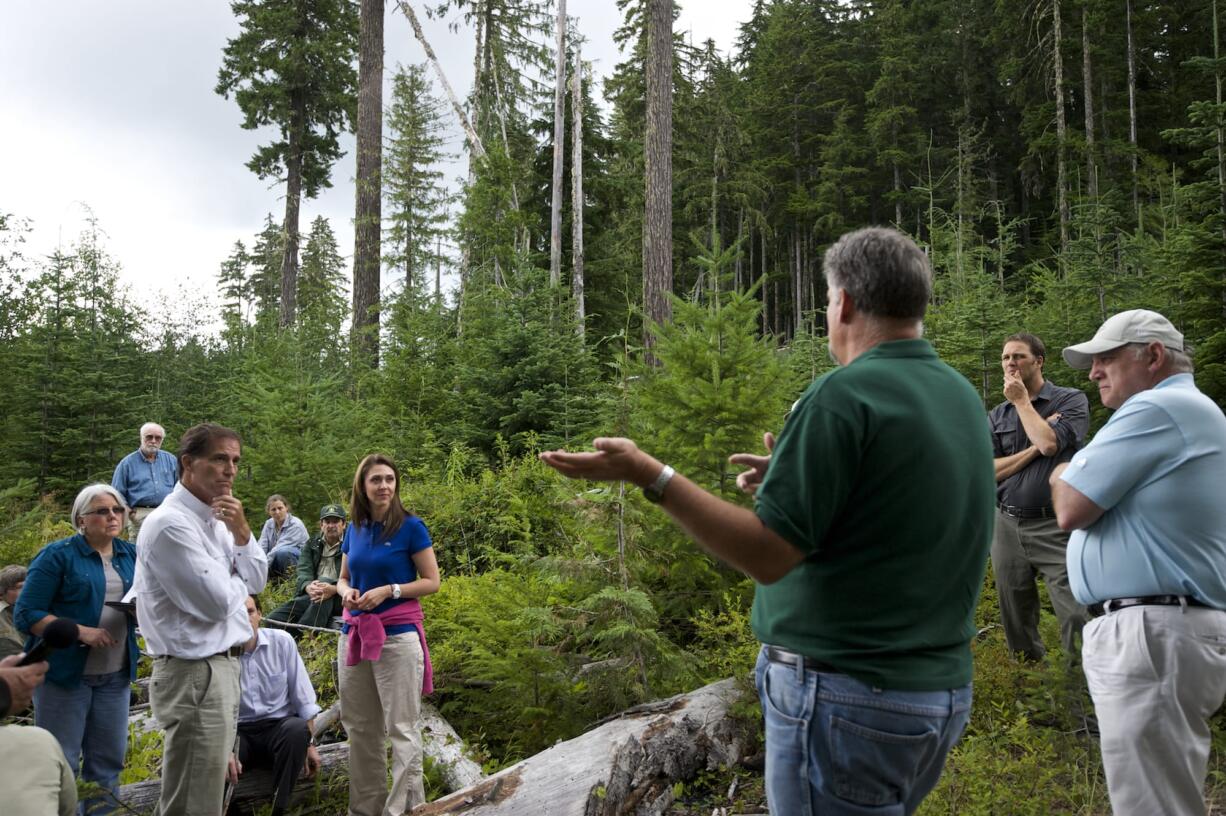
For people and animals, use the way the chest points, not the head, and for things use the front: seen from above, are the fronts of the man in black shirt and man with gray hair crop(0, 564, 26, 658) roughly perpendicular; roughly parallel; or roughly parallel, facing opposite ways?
roughly parallel, facing opposite ways

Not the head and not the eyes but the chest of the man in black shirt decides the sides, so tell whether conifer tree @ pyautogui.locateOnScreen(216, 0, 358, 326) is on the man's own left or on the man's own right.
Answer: on the man's own right

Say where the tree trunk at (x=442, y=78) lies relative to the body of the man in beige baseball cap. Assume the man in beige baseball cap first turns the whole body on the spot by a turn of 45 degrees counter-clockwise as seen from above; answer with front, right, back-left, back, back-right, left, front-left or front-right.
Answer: right

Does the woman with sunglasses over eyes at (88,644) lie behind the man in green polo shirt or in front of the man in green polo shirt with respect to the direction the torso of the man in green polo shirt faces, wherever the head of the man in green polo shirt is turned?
in front

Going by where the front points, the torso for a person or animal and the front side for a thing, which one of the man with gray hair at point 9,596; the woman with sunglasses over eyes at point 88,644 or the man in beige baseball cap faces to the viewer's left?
the man in beige baseball cap

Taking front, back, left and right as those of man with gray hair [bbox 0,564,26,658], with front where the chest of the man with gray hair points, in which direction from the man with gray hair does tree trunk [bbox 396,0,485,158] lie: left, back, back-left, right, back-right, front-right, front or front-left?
front-left

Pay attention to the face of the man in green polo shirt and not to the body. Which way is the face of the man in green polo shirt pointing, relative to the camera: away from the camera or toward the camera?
away from the camera

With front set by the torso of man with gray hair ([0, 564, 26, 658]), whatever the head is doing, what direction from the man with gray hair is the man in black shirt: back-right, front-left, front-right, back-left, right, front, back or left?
front-right

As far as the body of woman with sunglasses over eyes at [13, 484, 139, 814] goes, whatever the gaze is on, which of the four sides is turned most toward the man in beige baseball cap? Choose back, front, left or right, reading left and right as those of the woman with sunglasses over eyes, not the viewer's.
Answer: front

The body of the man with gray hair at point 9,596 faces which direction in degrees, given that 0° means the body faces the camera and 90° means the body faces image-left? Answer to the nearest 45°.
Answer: approximately 270°

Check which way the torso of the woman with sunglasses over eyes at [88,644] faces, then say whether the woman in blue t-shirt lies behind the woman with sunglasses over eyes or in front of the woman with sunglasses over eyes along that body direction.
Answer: in front

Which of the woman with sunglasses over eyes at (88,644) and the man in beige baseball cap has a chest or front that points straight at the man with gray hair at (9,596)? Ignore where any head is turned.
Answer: the man in beige baseball cap

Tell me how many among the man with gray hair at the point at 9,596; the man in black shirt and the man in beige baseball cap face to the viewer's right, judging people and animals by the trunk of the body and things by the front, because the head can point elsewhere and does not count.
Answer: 1

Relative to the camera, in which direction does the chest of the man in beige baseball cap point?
to the viewer's left

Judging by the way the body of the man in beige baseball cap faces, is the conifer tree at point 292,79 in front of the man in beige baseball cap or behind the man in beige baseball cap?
in front

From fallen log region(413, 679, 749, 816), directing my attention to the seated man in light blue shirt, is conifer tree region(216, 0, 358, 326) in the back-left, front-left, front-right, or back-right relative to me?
front-right

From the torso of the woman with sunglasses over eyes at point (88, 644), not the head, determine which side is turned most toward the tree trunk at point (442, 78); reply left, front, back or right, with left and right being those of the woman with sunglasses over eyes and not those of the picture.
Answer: left
